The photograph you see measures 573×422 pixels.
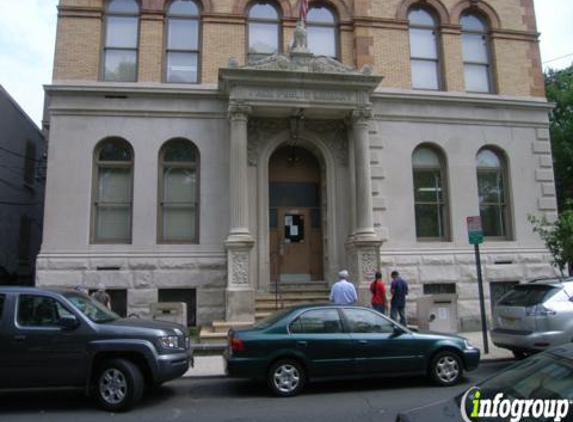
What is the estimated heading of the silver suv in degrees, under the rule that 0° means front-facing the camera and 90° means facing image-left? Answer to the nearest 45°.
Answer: approximately 225°

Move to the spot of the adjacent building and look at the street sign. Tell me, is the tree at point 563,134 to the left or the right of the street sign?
left

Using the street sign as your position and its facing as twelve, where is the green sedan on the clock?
The green sedan is roughly at 1 o'clock from the street sign.

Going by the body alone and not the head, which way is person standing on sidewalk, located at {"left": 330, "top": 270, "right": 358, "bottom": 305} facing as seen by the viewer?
away from the camera

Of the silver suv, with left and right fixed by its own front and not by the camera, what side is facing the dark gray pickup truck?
back

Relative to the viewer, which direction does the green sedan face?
to the viewer's right

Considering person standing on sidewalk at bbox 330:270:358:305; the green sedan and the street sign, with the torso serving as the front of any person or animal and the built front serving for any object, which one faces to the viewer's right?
the green sedan

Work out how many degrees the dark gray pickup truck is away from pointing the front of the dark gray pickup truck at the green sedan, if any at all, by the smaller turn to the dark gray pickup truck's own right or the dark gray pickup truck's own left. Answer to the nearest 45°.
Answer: approximately 45° to the dark gray pickup truck's own left

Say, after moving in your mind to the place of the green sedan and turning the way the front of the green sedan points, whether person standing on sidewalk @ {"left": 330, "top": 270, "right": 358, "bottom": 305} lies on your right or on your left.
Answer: on your left

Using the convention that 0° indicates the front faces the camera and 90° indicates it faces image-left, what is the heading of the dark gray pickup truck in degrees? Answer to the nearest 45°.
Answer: approximately 315°

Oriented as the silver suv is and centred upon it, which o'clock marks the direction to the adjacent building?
The adjacent building is roughly at 8 o'clock from the silver suv.

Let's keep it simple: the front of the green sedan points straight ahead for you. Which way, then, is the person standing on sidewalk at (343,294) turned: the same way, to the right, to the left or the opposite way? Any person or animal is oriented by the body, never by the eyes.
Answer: to the left
